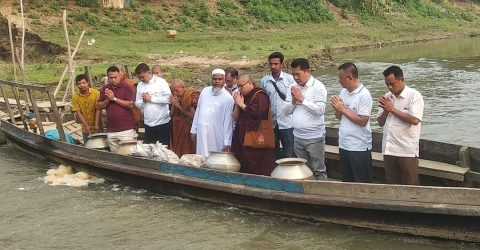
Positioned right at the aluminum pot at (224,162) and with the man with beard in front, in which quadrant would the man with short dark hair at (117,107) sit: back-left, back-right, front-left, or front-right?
front-left

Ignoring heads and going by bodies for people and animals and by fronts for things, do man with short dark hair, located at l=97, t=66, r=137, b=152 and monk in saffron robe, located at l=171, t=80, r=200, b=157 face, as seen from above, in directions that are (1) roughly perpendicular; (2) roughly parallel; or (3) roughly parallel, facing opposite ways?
roughly parallel

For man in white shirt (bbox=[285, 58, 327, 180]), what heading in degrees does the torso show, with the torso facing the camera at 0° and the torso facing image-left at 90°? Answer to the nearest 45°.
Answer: approximately 45°

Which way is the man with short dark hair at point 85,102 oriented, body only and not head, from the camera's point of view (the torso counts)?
toward the camera

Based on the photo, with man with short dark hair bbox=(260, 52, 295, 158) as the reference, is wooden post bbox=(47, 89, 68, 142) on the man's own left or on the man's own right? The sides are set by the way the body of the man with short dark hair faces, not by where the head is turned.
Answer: on the man's own right

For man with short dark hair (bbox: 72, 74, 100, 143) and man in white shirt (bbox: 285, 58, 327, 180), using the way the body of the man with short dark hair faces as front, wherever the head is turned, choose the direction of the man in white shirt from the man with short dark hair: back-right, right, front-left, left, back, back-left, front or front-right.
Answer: front-left

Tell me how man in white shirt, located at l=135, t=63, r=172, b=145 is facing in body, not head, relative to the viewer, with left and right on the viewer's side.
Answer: facing the viewer and to the left of the viewer

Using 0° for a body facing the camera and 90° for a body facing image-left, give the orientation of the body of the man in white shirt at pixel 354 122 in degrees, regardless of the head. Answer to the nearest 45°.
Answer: approximately 45°
